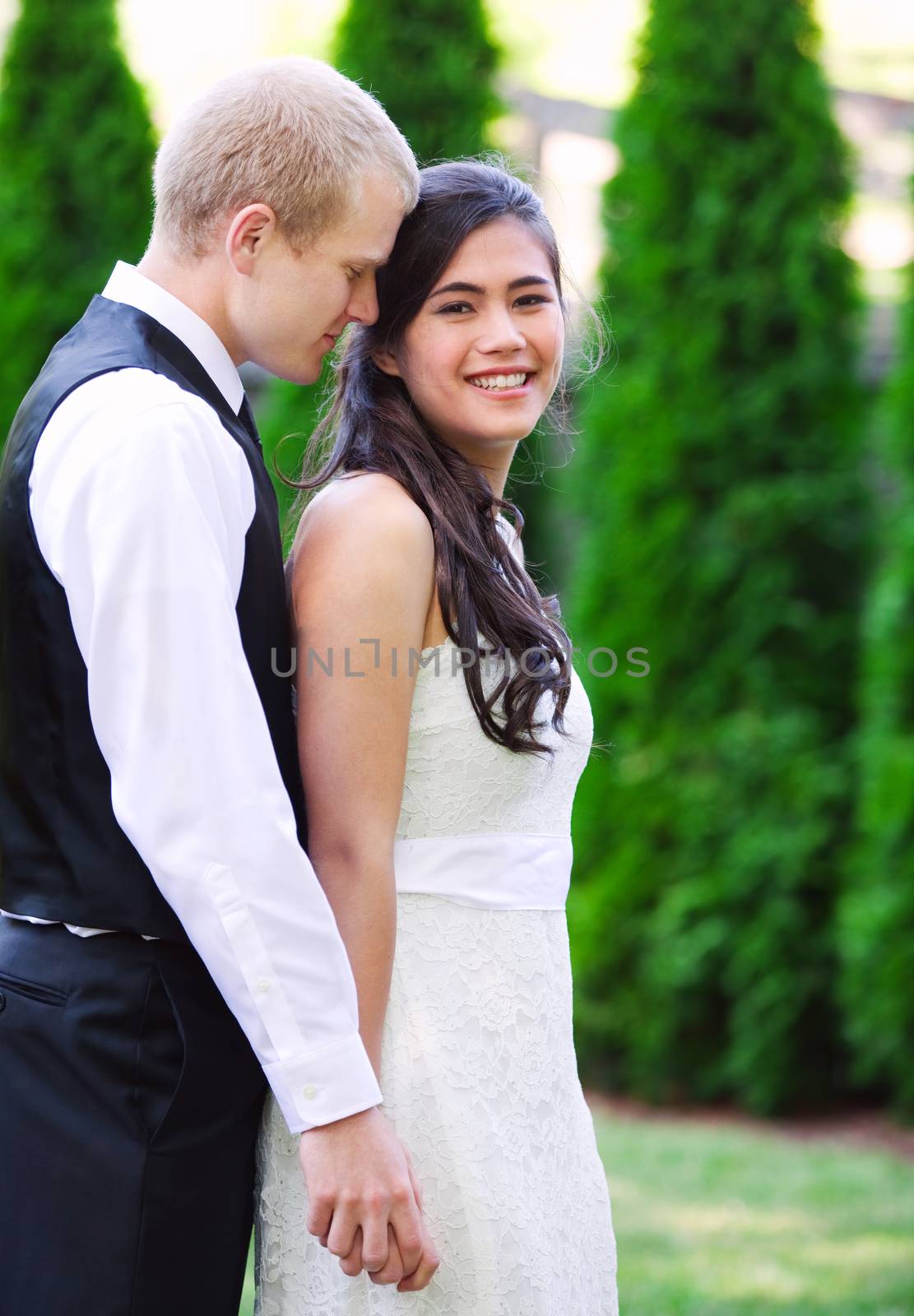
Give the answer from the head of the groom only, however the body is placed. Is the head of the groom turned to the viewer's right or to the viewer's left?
to the viewer's right

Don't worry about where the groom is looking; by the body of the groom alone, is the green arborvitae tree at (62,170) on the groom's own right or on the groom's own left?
on the groom's own left

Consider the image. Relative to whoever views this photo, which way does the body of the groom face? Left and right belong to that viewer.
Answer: facing to the right of the viewer

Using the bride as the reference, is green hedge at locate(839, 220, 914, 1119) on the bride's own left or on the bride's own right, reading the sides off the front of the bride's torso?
on the bride's own left

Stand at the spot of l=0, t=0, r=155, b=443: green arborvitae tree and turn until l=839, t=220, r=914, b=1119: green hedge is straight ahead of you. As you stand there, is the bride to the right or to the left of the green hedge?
right

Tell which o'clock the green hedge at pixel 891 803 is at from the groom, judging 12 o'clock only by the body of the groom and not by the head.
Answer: The green hedge is roughly at 10 o'clock from the groom.

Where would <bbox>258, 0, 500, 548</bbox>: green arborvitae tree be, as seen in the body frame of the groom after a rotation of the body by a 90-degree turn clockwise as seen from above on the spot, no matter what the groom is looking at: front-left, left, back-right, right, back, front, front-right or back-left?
back

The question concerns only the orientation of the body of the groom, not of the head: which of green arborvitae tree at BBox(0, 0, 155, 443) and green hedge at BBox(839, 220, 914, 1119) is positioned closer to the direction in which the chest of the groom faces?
the green hedge

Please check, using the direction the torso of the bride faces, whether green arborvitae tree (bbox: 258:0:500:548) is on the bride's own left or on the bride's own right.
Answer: on the bride's own left

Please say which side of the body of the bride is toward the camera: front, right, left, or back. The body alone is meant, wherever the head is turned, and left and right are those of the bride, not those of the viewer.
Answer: right

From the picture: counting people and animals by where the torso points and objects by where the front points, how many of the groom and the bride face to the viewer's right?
2

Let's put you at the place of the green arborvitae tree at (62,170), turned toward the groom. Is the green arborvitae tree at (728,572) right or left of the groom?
left

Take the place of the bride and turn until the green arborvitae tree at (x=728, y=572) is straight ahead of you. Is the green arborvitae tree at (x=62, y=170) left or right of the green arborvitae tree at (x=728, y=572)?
left
